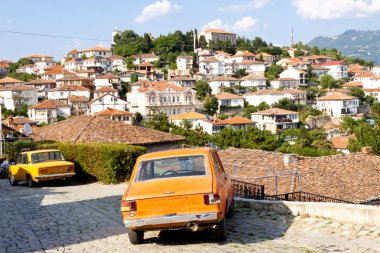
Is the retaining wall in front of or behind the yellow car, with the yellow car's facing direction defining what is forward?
behind

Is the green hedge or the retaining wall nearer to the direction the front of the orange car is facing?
the green hedge

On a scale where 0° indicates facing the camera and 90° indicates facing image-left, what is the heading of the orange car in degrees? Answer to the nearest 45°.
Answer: approximately 180°

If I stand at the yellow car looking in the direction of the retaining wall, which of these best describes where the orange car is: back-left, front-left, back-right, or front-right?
front-right

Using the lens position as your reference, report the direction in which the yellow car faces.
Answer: facing away from the viewer and to the left of the viewer

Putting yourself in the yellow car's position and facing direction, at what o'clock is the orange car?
The orange car is roughly at 7 o'clock from the yellow car.

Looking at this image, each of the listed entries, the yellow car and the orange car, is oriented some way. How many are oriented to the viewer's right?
0

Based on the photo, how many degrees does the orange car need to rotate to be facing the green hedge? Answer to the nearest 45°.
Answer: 0° — it already faces it
